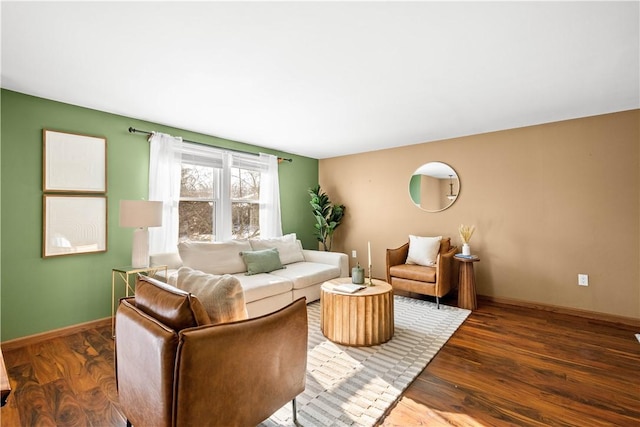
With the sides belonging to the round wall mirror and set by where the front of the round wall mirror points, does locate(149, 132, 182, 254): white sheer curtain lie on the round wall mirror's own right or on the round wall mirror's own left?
on the round wall mirror's own right

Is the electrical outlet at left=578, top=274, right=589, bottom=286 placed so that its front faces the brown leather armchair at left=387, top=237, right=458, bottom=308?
no

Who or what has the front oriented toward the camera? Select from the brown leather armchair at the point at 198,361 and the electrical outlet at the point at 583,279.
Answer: the electrical outlet

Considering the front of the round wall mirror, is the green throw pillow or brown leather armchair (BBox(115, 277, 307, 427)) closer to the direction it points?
the brown leather armchair

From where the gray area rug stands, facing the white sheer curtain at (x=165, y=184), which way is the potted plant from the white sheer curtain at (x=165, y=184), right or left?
right

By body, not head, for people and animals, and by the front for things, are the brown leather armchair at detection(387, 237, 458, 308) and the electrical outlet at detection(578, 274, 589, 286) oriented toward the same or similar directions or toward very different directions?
same or similar directions

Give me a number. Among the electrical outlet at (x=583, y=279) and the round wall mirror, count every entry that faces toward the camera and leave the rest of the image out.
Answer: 2

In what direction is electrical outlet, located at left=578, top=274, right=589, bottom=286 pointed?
toward the camera

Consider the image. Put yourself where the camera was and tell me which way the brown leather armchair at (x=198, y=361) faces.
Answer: facing away from the viewer and to the right of the viewer

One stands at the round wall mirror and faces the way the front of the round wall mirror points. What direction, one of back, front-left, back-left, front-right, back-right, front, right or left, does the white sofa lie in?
front-right

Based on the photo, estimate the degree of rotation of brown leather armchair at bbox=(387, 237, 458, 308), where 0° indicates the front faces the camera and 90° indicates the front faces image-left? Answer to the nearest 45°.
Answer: approximately 45°

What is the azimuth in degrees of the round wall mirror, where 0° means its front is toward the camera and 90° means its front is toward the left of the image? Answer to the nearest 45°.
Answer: approximately 0°

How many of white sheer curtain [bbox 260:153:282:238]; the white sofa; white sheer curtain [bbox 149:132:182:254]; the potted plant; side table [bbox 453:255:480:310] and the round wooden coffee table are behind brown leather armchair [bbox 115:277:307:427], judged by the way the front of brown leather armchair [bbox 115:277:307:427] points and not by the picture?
0

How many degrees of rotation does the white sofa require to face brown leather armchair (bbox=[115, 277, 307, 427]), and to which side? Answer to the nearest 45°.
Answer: approximately 45° to its right

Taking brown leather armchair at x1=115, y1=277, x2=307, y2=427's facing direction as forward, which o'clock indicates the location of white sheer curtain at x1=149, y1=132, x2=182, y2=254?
The white sheer curtain is roughly at 10 o'clock from the brown leather armchair.

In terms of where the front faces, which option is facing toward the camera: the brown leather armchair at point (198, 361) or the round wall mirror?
the round wall mirror

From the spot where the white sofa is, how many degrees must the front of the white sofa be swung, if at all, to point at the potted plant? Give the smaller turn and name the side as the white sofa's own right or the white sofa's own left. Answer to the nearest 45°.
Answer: approximately 90° to the white sofa's own left

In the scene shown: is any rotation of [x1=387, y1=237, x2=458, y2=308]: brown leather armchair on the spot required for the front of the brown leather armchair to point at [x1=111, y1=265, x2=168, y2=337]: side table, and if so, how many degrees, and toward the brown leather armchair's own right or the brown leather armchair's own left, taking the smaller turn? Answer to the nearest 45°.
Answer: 0° — it already faces it
